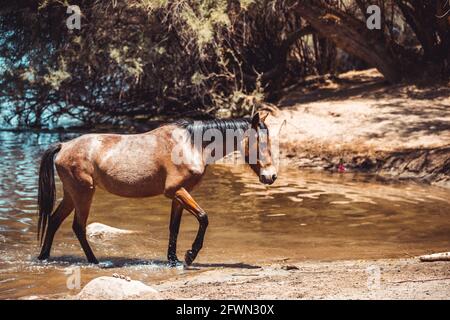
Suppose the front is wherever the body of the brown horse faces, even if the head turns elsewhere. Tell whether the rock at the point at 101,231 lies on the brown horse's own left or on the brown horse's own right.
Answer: on the brown horse's own left

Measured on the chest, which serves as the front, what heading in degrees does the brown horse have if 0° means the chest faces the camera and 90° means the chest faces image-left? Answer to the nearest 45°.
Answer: approximately 270°

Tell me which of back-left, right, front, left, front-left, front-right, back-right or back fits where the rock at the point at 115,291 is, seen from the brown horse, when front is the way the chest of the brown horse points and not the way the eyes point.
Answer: right
